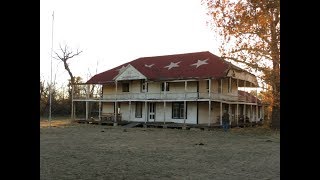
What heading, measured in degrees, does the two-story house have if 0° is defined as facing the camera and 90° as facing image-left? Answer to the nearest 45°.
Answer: approximately 45°
